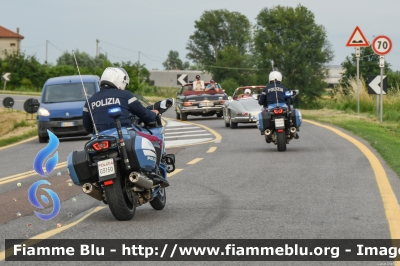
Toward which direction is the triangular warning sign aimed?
toward the camera

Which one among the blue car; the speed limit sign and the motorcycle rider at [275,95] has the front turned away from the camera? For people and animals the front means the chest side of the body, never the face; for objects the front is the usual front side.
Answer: the motorcycle rider

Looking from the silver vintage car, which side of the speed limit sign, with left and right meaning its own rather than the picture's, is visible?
right

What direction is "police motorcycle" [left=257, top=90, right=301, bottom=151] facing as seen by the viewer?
away from the camera

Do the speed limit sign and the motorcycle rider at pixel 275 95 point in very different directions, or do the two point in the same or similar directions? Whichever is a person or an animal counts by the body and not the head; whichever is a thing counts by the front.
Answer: very different directions

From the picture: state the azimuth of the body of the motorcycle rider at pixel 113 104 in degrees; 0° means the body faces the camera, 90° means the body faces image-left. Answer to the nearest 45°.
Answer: approximately 225°

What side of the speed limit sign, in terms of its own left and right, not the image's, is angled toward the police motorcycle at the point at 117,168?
front

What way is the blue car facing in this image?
toward the camera

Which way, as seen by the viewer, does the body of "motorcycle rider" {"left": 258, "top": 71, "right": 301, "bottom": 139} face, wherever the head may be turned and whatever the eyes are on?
away from the camera

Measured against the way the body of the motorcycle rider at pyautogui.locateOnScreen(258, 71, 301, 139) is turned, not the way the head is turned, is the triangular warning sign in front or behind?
in front

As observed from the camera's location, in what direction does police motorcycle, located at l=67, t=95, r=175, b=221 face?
facing away from the viewer and to the right of the viewer
